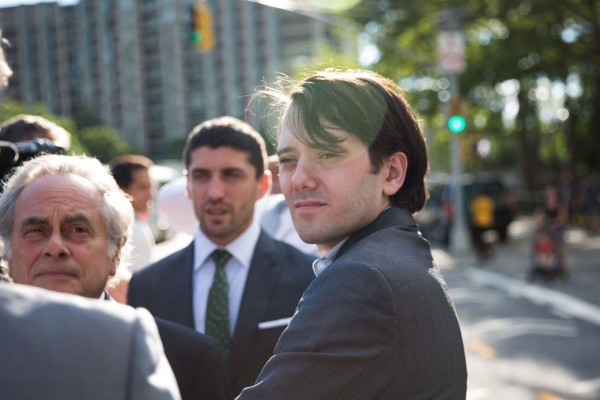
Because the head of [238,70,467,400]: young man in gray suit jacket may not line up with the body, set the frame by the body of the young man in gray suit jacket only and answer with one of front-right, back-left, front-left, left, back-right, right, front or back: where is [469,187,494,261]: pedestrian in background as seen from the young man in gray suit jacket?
right

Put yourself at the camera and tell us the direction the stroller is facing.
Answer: facing the viewer

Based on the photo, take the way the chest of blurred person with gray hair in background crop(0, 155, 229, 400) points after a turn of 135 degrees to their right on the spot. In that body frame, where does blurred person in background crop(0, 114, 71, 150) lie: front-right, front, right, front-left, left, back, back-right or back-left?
front

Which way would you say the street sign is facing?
toward the camera

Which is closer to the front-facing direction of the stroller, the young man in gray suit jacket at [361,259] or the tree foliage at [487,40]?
the young man in gray suit jacket

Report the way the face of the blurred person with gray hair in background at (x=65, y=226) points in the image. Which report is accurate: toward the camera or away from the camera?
toward the camera
